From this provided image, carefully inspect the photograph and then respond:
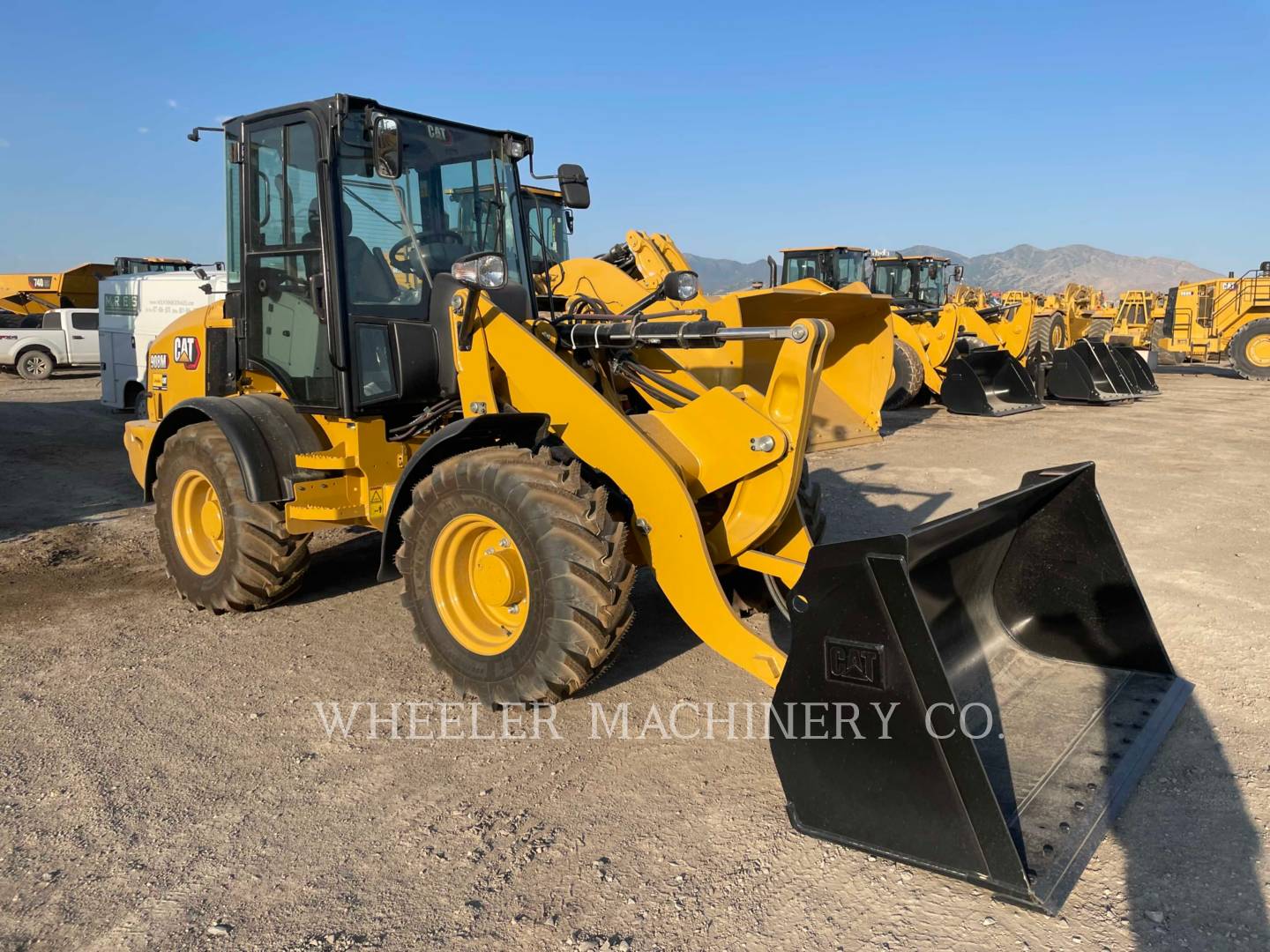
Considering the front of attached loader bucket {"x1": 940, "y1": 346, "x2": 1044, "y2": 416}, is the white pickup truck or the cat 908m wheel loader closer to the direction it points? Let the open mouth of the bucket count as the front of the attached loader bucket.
the cat 908m wheel loader

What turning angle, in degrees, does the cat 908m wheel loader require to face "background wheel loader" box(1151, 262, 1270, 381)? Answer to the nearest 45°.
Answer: approximately 90° to its left

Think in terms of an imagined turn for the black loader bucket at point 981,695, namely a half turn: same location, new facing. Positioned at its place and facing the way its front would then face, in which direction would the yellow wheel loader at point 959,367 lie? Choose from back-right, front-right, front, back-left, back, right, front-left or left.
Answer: front-right
